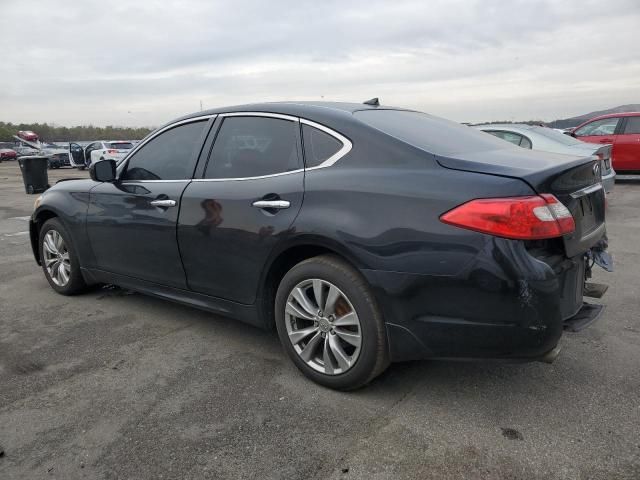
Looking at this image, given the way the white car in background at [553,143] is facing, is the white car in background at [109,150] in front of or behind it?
in front

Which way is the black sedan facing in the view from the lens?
facing away from the viewer and to the left of the viewer

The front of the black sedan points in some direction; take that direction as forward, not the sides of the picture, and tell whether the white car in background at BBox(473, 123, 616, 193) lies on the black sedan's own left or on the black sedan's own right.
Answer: on the black sedan's own right

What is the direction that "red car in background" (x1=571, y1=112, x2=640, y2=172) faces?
to the viewer's left

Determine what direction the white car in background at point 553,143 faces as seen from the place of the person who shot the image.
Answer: facing away from the viewer and to the left of the viewer

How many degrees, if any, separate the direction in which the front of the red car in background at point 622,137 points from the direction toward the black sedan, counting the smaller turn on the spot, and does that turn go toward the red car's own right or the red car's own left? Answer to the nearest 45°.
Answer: approximately 90° to the red car's own left

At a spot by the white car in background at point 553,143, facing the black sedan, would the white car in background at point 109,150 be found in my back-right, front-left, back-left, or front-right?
back-right

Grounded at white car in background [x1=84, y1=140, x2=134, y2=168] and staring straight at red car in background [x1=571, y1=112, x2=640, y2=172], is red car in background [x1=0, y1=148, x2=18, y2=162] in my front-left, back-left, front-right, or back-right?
back-left

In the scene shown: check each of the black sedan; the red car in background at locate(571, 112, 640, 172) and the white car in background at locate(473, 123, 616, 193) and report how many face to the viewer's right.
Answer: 0

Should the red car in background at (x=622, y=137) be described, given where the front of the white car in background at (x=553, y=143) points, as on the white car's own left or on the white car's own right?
on the white car's own right

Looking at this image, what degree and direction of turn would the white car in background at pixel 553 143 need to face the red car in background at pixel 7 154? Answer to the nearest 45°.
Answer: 0° — it already faces it

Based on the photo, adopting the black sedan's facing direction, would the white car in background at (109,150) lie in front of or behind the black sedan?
in front

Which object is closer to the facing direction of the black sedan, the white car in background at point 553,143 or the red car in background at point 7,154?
the red car in background
